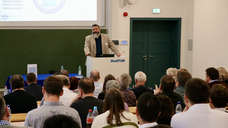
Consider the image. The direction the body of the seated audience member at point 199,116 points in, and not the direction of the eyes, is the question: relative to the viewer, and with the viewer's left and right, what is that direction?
facing away from the viewer

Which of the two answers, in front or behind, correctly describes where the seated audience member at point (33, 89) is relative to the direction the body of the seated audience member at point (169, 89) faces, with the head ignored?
in front

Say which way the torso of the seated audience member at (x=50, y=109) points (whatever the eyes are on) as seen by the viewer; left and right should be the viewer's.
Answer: facing away from the viewer

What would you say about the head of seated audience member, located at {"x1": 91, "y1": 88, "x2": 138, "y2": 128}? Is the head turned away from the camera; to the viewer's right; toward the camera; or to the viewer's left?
away from the camera

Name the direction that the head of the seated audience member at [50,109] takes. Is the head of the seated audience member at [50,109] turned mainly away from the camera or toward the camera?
away from the camera

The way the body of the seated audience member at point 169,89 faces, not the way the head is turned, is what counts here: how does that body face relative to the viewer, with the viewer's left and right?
facing away from the viewer and to the left of the viewer

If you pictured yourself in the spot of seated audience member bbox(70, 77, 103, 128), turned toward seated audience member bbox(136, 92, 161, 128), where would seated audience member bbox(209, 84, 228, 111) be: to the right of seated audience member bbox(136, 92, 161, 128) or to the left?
left

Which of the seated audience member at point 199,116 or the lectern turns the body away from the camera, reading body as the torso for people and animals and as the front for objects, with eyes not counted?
the seated audience member

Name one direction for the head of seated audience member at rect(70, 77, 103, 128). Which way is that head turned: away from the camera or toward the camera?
away from the camera

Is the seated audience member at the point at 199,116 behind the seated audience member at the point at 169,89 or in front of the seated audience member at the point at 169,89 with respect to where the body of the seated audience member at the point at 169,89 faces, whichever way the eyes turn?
behind

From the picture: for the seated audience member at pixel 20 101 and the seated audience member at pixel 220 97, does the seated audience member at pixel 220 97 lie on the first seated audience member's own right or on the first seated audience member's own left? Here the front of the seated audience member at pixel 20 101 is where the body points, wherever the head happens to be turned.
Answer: on the first seated audience member's own right

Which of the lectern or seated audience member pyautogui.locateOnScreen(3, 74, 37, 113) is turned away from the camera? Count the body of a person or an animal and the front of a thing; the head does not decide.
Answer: the seated audience member

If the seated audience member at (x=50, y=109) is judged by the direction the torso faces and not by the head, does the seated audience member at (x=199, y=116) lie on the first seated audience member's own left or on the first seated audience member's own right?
on the first seated audience member's own right

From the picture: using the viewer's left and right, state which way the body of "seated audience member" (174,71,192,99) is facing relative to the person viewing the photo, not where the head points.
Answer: facing away from the viewer and to the left of the viewer

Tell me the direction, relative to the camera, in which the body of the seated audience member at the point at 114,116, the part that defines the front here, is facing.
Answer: away from the camera

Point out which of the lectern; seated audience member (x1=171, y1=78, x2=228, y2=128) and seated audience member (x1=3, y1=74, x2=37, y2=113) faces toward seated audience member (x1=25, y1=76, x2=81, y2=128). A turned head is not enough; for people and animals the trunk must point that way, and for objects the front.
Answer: the lectern

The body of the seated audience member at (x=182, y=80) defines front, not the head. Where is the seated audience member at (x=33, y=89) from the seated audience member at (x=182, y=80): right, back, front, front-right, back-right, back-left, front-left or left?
front-left
